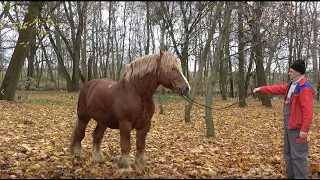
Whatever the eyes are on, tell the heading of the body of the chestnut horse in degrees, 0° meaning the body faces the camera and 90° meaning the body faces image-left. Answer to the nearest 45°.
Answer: approximately 315°

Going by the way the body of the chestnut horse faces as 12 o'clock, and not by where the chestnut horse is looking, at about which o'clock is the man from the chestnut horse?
The man is roughly at 11 o'clock from the chestnut horse.

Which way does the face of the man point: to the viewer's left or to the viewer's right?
to the viewer's left
